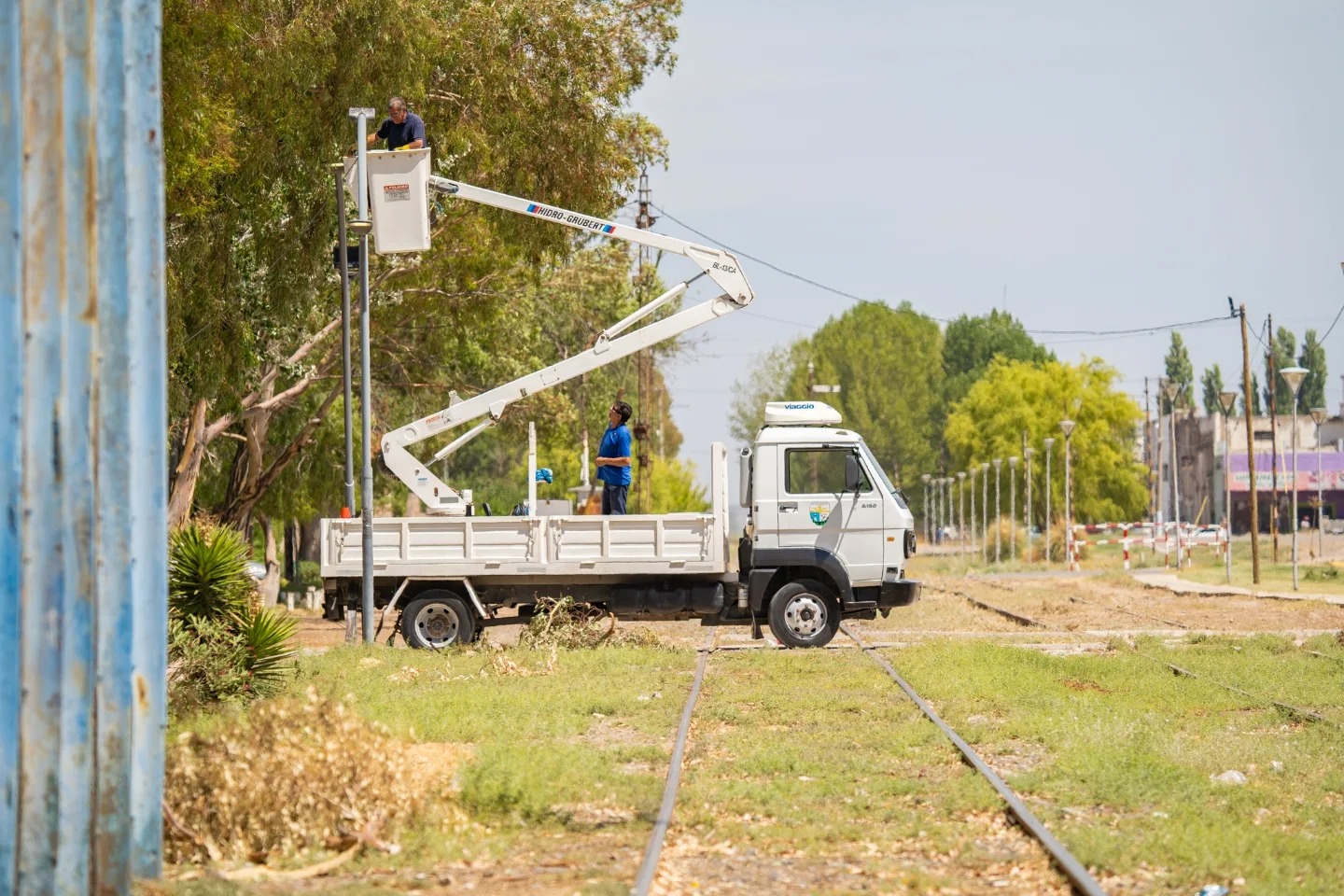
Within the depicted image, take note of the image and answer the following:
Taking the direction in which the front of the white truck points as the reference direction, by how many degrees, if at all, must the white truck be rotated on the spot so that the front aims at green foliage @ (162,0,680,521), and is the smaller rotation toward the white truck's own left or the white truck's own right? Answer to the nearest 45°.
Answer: approximately 135° to the white truck's own left

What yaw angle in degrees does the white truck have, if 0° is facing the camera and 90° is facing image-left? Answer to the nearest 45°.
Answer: approximately 270°

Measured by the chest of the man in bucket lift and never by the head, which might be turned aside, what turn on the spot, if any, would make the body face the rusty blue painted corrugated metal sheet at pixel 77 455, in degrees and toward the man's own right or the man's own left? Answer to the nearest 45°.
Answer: approximately 45° to the man's own left

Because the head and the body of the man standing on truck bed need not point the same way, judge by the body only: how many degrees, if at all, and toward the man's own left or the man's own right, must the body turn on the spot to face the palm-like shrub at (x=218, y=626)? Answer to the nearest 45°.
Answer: approximately 45° to the man's own left

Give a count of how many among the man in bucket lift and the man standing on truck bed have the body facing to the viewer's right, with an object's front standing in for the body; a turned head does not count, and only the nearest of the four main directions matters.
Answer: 0

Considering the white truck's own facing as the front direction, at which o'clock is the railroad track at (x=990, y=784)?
The railroad track is roughly at 3 o'clock from the white truck.

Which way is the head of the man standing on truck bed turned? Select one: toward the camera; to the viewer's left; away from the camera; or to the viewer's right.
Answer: to the viewer's left

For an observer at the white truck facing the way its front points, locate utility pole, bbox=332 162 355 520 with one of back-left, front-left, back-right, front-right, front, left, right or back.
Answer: back-left

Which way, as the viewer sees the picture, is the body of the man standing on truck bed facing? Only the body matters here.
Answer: to the viewer's left
